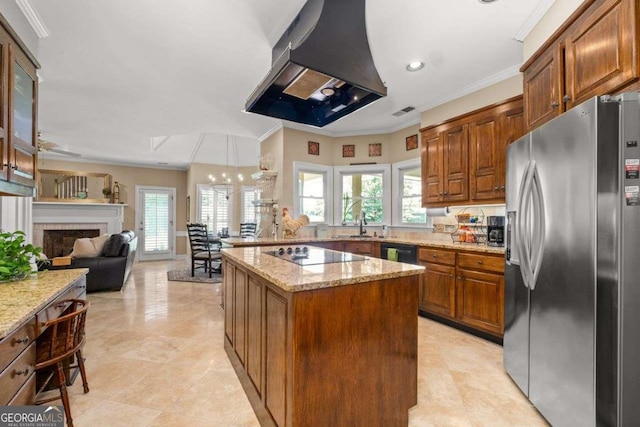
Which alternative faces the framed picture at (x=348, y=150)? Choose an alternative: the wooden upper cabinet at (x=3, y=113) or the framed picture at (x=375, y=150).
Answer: the wooden upper cabinet

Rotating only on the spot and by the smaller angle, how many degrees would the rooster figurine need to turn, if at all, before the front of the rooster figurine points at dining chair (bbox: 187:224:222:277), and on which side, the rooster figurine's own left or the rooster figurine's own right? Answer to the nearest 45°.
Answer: approximately 45° to the rooster figurine's own right

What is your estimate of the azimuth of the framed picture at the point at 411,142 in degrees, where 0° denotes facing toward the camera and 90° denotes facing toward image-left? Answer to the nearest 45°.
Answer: approximately 45°

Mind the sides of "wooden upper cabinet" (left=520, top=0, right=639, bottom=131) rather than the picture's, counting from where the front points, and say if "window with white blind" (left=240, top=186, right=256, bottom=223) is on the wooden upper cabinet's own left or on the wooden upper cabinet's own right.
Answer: on the wooden upper cabinet's own right

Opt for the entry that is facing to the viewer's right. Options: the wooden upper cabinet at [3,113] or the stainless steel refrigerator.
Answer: the wooden upper cabinet

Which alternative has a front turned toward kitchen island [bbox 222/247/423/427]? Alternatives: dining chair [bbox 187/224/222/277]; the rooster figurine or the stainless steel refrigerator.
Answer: the stainless steel refrigerator

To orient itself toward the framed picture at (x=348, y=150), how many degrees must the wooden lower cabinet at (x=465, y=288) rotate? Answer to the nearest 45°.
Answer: approximately 90° to its right

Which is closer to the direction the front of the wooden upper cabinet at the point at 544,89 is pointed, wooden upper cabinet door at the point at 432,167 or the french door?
the french door
